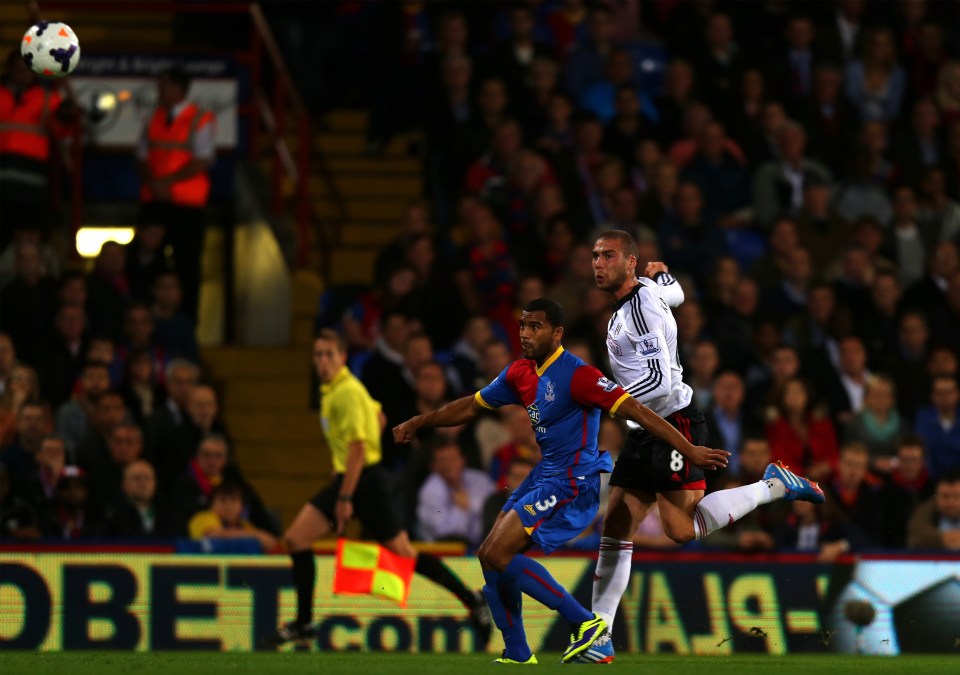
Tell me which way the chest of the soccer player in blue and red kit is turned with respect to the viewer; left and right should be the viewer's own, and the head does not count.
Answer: facing the viewer and to the left of the viewer

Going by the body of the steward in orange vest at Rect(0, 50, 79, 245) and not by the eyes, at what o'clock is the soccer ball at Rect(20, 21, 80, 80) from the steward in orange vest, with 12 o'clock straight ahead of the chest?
The soccer ball is roughly at 12 o'clock from the steward in orange vest.

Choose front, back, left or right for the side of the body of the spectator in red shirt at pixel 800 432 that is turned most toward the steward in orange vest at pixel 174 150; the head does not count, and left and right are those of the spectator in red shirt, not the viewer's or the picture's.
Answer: right

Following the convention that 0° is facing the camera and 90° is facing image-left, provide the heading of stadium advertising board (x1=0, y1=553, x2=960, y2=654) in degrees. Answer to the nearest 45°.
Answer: approximately 0°

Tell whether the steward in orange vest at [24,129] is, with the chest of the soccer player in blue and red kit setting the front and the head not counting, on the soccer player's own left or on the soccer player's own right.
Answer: on the soccer player's own right

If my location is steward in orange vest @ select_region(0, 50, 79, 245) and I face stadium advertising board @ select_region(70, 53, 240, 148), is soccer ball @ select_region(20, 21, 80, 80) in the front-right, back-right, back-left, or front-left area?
back-right

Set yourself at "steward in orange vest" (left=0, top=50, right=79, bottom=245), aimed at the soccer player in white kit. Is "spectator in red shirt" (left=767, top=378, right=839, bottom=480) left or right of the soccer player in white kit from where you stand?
left

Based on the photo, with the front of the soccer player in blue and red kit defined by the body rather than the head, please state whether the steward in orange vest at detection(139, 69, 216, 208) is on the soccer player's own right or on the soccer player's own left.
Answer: on the soccer player's own right

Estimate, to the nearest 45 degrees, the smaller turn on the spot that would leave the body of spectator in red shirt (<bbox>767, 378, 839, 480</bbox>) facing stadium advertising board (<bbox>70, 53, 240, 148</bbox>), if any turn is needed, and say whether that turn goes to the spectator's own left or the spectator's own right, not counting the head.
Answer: approximately 90° to the spectator's own right

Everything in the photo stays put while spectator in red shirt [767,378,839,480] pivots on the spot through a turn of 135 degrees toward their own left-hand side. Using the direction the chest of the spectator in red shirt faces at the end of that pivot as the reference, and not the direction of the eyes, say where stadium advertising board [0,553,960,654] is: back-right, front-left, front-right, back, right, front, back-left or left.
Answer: back

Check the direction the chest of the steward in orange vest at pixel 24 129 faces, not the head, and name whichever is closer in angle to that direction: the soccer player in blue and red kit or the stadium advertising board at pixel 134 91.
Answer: the soccer player in blue and red kit

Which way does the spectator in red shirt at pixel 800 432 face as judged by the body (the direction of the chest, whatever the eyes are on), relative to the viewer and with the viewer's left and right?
facing the viewer
